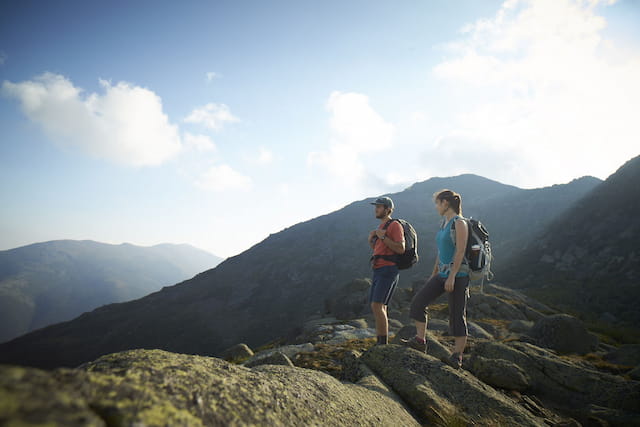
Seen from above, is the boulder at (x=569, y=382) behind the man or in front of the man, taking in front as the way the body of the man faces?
behind

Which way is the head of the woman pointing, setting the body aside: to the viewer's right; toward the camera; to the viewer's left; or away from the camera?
to the viewer's left

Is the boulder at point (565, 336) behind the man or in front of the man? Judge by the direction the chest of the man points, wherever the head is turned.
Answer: behind

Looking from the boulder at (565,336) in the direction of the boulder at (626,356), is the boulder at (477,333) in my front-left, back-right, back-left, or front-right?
back-right
